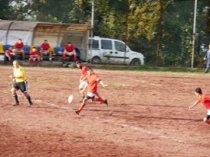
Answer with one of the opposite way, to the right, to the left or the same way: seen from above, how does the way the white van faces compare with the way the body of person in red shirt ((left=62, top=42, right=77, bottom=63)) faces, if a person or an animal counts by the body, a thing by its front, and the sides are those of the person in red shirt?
to the left

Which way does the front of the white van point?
to the viewer's right

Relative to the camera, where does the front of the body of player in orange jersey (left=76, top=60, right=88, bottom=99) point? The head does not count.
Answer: to the viewer's left

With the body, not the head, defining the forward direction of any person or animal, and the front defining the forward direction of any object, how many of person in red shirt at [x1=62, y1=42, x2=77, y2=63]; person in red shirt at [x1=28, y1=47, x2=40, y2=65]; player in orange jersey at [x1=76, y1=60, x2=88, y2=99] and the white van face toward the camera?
2

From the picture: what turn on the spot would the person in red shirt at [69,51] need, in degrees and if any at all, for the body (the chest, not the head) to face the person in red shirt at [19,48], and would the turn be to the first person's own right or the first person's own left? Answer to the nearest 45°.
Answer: approximately 90° to the first person's own right

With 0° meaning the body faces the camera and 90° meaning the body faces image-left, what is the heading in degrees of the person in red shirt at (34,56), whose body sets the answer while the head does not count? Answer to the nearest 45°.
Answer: approximately 0°

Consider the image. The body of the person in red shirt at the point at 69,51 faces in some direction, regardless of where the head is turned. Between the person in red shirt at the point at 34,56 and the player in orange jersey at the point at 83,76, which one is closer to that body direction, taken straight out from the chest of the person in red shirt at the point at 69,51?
the player in orange jersey

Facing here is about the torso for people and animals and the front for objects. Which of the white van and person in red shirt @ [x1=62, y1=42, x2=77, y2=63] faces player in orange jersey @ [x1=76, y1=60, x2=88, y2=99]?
the person in red shirt

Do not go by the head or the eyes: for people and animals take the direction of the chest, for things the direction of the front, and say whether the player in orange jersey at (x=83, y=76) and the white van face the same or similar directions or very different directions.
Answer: very different directions

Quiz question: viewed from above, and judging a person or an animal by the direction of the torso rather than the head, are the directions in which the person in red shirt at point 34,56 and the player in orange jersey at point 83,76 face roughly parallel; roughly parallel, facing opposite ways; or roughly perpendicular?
roughly perpendicular
